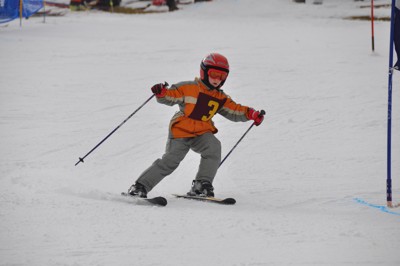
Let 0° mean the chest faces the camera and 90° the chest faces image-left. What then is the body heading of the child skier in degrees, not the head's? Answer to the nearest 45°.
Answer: approximately 315°

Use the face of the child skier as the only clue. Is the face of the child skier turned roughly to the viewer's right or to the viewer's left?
to the viewer's right
